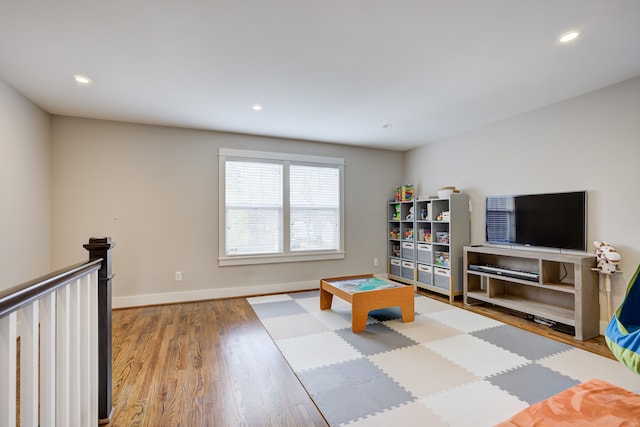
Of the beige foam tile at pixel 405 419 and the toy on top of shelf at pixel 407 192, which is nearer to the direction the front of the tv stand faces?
the beige foam tile

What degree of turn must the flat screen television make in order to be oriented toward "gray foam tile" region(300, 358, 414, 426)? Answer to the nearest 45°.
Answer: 0° — it already faces it

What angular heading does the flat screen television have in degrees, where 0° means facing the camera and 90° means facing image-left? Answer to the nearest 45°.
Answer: approximately 45°

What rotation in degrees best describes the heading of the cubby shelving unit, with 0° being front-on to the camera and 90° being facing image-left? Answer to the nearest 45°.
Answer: approximately 45°

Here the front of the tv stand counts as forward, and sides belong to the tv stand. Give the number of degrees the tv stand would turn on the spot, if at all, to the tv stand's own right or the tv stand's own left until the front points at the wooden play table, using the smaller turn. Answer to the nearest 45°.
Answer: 0° — it already faces it

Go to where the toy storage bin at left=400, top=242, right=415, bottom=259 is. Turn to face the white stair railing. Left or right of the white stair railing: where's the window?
right

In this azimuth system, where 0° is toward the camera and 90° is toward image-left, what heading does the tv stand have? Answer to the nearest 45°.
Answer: approximately 45°
